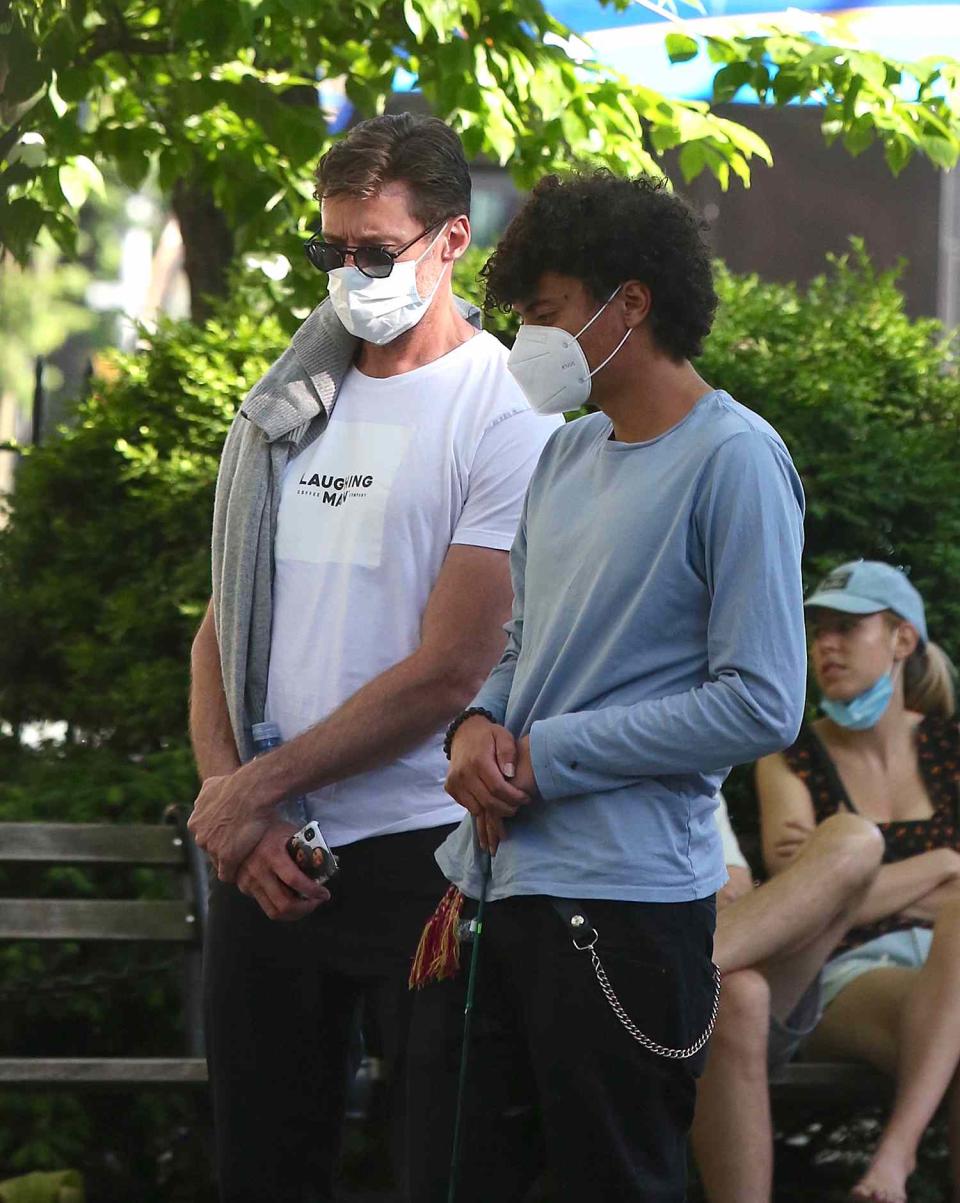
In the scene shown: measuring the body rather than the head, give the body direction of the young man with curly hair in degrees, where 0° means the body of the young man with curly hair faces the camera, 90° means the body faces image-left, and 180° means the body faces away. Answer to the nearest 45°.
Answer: approximately 45°

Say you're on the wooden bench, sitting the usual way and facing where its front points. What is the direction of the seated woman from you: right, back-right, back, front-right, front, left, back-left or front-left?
left

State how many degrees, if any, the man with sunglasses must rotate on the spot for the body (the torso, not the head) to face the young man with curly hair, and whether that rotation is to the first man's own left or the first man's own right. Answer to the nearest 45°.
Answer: approximately 90° to the first man's own left

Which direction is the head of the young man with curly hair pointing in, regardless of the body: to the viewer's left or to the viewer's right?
to the viewer's left

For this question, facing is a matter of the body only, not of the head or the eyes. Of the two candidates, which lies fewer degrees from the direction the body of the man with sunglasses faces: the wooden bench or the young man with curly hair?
the young man with curly hair

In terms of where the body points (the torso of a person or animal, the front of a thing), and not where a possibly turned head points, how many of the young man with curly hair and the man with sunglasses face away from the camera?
0

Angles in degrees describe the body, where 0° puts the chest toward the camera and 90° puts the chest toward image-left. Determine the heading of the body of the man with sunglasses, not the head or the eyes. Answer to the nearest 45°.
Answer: approximately 45°

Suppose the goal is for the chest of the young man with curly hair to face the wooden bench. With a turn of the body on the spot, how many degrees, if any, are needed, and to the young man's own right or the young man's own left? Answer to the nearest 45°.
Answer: approximately 90° to the young man's own right

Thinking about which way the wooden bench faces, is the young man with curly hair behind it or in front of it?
in front

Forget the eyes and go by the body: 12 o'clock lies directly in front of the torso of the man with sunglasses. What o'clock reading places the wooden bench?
The wooden bench is roughly at 4 o'clock from the man with sunglasses.
